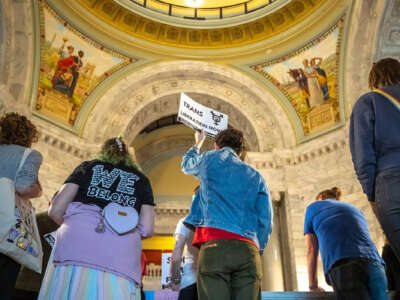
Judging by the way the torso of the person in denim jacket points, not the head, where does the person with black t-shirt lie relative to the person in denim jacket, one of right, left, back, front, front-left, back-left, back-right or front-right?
left

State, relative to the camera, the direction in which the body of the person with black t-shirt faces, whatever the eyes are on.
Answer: away from the camera

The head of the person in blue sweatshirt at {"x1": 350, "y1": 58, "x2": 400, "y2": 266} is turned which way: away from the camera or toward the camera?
away from the camera

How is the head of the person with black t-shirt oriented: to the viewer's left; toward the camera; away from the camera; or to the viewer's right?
away from the camera

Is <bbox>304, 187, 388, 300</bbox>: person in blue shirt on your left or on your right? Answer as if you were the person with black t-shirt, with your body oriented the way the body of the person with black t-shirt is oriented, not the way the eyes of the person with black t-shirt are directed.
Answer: on your right

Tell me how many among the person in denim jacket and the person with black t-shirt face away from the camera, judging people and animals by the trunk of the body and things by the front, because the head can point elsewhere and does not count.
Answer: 2

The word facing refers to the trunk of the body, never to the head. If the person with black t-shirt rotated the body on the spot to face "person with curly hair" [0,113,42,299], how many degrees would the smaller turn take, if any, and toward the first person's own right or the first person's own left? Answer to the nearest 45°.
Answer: approximately 45° to the first person's own left

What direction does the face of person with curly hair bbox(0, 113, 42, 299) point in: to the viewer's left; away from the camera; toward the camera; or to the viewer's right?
away from the camera

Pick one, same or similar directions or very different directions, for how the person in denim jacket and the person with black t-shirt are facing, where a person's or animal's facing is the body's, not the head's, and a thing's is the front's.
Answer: same or similar directions

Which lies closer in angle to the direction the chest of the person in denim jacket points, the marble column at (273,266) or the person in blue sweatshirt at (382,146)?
the marble column

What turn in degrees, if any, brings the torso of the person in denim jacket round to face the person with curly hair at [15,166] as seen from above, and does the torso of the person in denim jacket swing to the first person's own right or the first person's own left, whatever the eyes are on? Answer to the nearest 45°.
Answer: approximately 90° to the first person's own left

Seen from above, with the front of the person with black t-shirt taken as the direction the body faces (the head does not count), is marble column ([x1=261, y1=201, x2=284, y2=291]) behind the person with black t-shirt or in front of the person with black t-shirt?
in front

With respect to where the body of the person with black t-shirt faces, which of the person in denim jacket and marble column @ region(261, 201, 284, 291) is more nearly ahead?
the marble column

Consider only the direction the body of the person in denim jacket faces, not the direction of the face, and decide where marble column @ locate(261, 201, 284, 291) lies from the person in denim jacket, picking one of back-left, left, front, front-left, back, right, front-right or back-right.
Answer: front

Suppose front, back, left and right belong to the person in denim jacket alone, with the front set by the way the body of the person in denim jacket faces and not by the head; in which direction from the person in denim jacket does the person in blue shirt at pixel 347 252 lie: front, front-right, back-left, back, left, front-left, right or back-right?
front-right

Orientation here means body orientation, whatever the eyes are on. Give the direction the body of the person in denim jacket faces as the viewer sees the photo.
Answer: away from the camera
